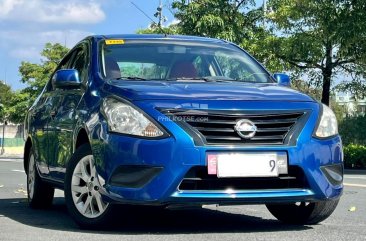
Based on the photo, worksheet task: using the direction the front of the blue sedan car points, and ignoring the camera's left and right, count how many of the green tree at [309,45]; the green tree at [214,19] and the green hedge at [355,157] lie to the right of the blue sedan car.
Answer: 0

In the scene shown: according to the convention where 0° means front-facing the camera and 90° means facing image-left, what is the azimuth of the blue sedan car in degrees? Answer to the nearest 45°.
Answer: approximately 315°

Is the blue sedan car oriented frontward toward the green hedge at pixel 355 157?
no

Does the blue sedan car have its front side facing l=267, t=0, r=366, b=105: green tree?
no

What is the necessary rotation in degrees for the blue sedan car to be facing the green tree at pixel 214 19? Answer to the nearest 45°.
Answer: approximately 135° to its left

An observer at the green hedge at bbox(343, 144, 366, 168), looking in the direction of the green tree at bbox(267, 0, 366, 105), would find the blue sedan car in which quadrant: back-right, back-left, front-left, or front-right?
back-left
